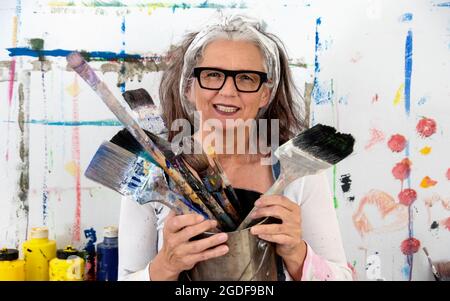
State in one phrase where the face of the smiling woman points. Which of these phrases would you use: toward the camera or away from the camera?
toward the camera

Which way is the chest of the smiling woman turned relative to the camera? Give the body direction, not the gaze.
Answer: toward the camera
